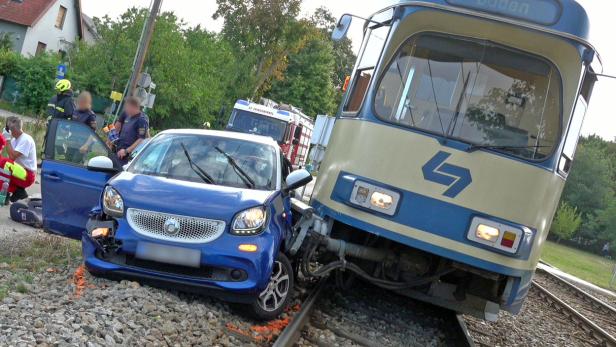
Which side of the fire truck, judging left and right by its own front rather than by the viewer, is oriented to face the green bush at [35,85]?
right

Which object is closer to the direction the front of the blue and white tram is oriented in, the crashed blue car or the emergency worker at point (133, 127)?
the crashed blue car

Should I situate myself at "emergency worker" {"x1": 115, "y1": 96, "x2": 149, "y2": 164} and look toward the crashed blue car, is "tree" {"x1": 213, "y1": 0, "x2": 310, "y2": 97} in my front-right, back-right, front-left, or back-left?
back-left

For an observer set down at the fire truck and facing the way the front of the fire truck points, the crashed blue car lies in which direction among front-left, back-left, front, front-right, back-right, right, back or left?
front-left

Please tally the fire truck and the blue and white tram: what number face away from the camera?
0

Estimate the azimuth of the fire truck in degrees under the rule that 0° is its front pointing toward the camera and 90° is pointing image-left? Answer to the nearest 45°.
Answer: approximately 45°

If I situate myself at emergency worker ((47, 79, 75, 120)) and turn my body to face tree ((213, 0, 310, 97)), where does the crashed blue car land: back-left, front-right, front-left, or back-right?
back-right

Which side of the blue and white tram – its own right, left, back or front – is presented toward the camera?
front

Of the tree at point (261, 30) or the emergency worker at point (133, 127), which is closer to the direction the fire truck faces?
the emergency worker

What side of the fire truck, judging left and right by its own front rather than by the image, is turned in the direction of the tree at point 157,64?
right
